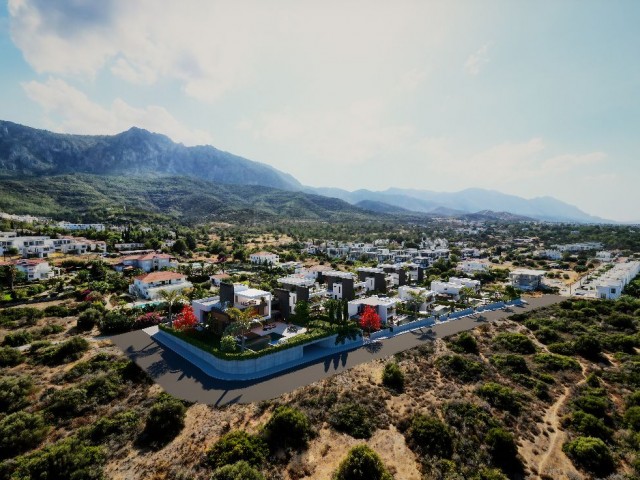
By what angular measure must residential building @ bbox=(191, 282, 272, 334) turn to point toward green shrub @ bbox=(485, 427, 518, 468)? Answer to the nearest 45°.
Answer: approximately 45° to its left

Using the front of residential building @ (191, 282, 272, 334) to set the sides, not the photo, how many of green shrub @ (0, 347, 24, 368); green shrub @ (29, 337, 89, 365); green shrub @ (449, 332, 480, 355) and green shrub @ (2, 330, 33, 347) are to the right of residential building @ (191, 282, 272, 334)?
3

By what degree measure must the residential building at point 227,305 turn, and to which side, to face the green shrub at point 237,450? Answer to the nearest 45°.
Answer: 0° — it already faces it

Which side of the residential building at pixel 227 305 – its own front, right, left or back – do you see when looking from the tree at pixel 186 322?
right

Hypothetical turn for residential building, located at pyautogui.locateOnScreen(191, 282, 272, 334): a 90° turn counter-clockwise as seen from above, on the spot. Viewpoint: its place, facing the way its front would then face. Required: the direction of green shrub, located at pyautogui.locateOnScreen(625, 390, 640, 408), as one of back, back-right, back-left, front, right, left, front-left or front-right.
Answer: front-right

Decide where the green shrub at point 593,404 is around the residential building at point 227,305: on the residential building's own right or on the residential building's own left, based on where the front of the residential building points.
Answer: on the residential building's own left

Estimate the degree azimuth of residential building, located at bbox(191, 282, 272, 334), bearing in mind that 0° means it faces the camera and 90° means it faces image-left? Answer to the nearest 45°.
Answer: approximately 0°

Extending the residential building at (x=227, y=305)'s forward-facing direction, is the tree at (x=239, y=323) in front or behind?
in front

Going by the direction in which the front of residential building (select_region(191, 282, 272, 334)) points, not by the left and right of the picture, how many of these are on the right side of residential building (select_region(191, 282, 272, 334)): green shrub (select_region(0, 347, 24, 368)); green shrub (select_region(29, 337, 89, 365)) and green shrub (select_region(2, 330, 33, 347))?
3

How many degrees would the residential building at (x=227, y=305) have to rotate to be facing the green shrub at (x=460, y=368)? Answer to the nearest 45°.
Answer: approximately 45° to its left

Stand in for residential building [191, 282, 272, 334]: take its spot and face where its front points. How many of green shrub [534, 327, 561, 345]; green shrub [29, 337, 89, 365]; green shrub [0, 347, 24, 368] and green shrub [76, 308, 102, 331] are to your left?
1

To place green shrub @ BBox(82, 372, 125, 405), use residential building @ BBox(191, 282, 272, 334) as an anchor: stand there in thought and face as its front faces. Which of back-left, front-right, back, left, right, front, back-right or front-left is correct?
front-right

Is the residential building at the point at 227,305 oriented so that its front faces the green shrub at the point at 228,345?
yes
